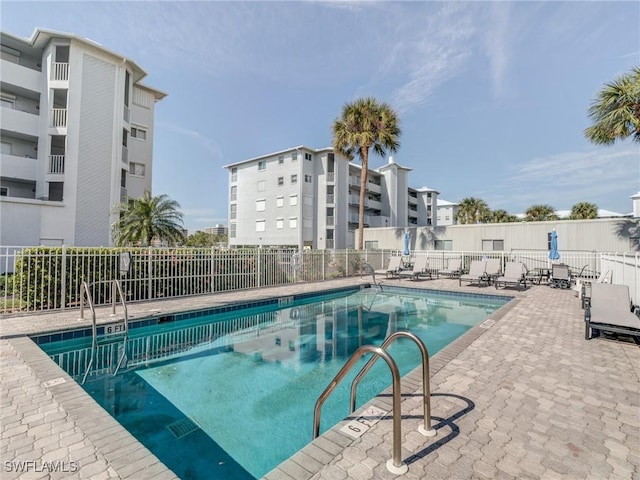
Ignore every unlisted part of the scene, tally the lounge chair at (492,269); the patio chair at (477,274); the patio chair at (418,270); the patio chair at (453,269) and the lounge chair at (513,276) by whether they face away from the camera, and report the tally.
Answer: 0

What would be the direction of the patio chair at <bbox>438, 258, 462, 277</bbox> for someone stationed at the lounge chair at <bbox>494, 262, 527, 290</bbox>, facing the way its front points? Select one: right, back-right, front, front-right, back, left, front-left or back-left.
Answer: right

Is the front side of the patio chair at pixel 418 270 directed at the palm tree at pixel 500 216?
no

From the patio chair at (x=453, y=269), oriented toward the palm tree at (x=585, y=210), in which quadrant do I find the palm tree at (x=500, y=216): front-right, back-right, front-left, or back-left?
front-left

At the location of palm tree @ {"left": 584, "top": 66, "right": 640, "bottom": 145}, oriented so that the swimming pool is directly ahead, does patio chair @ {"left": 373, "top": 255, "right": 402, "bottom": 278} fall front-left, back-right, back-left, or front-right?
front-right

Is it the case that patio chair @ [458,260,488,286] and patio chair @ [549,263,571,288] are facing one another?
no

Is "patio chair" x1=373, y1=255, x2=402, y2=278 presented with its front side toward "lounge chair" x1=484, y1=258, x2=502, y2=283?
no

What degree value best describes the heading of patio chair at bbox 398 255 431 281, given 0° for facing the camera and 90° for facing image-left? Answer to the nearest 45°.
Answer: approximately 45°

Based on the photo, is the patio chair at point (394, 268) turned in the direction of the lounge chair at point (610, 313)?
no

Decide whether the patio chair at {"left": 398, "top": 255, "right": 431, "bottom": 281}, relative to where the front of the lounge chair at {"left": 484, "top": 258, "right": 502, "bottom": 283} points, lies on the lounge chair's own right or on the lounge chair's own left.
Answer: on the lounge chair's own right

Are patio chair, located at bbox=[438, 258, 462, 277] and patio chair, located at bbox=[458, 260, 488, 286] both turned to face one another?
no

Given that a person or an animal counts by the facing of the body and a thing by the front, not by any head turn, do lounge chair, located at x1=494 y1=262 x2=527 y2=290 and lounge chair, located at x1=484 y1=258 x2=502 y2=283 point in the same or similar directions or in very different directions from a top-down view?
same or similar directions

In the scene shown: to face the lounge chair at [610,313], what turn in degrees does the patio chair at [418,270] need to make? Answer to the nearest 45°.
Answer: approximately 45° to its left

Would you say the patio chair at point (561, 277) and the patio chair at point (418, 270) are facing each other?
no

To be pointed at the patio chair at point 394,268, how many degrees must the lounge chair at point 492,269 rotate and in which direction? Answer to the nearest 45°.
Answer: approximately 45° to its right

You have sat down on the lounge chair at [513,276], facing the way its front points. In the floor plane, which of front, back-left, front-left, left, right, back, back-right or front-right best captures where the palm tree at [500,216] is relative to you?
back-right

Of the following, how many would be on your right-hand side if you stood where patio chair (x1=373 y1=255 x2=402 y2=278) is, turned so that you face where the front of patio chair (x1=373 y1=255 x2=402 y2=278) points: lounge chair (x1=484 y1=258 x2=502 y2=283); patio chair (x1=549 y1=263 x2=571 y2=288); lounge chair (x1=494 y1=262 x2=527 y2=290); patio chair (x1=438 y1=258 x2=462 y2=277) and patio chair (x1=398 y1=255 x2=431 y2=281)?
0

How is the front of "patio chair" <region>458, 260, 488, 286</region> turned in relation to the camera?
facing the viewer and to the left of the viewer

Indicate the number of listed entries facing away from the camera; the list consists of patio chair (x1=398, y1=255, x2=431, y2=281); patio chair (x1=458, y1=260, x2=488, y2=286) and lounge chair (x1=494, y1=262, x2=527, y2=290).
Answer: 0

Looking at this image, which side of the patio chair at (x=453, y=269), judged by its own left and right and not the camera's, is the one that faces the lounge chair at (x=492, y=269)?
left

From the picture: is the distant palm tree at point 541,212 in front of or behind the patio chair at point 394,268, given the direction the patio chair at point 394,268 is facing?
behind
